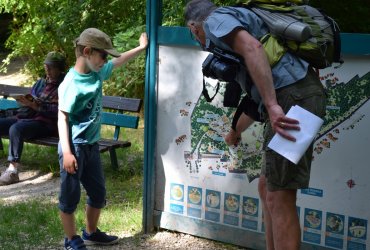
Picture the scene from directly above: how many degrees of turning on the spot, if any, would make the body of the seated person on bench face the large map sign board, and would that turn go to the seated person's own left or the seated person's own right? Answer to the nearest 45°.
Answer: approximately 90° to the seated person's own left

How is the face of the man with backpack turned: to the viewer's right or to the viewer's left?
to the viewer's left

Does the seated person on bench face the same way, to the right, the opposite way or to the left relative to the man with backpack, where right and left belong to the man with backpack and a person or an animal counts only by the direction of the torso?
to the left

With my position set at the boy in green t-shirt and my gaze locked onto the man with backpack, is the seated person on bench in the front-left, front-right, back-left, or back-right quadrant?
back-left

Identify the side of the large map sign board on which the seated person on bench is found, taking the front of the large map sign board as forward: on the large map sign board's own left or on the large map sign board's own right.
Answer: on the large map sign board's own right

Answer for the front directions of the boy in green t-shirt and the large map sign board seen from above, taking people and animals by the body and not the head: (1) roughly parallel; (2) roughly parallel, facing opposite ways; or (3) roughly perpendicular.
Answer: roughly perpendicular

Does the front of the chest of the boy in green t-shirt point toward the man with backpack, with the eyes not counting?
yes

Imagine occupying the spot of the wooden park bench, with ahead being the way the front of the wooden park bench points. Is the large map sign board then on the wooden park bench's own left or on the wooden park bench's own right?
on the wooden park bench's own left

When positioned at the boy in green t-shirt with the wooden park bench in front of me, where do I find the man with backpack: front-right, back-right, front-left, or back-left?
back-right

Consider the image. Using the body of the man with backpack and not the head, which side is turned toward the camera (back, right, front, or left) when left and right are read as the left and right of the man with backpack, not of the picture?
left

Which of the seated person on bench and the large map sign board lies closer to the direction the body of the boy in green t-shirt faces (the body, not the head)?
the large map sign board

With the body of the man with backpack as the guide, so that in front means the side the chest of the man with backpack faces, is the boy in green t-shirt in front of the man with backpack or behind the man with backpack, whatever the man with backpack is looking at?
in front
